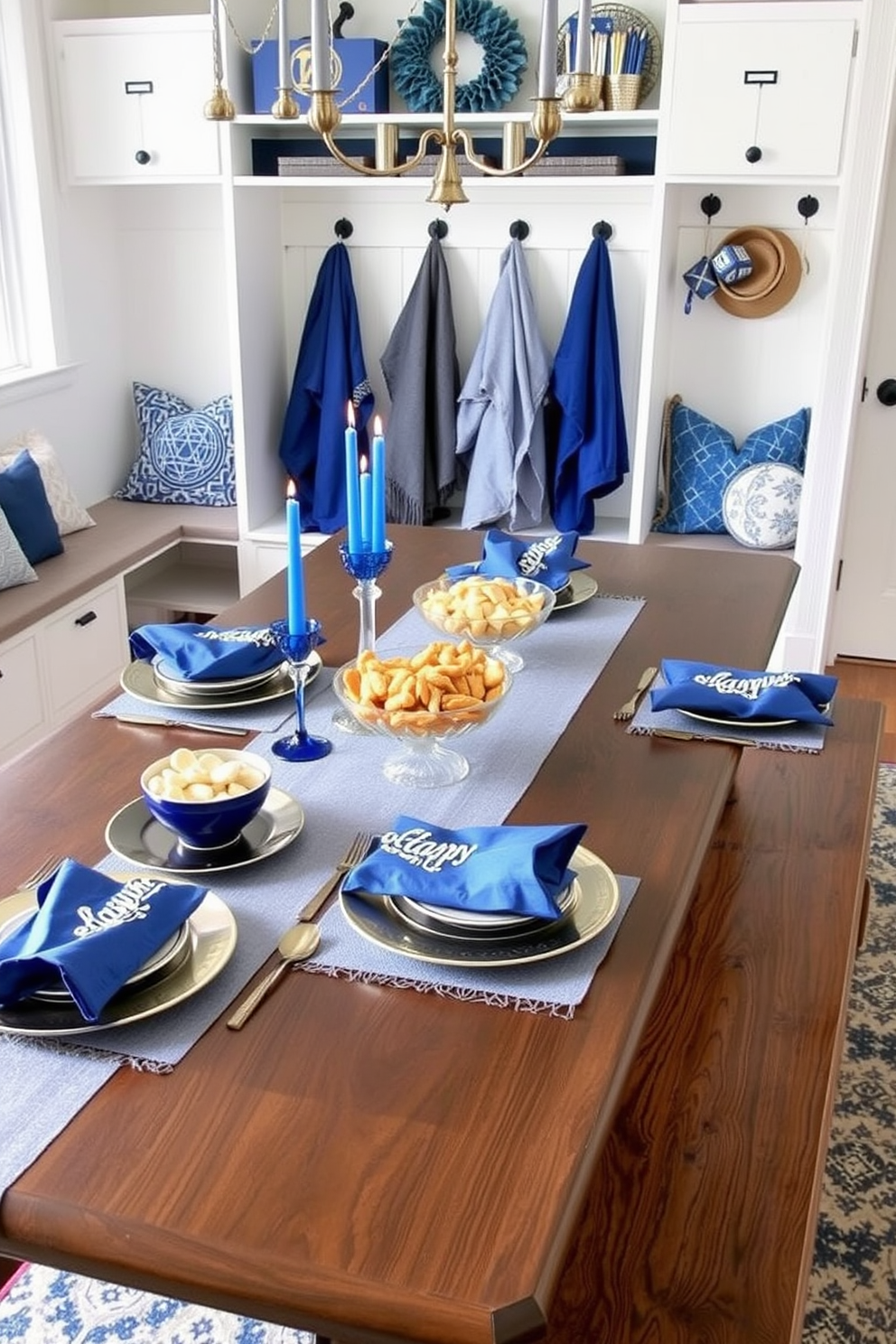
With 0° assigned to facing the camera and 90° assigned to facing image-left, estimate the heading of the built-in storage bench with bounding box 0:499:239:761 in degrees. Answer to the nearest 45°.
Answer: approximately 315°

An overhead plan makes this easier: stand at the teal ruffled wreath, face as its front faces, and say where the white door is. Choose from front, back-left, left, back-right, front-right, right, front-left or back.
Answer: left

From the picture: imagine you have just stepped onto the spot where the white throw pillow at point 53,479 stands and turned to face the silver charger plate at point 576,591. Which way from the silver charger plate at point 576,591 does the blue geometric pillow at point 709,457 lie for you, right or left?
left

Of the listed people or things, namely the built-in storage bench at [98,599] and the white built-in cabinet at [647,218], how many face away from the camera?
0

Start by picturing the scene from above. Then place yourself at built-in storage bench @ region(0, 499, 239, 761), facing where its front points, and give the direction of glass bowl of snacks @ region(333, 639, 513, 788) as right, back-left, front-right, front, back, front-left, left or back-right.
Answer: front-right

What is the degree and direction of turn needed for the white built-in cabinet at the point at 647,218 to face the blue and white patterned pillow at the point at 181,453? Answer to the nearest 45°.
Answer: approximately 90° to its right

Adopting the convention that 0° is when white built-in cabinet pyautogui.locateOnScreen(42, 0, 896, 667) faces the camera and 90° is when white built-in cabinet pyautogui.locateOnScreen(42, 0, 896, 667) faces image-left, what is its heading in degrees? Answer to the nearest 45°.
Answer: approximately 0°

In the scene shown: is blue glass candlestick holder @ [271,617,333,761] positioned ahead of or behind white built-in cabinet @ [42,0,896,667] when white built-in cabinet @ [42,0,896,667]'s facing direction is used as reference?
ahead

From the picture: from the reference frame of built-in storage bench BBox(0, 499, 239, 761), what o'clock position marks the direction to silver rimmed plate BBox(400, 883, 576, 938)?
The silver rimmed plate is roughly at 1 o'clock from the built-in storage bench.

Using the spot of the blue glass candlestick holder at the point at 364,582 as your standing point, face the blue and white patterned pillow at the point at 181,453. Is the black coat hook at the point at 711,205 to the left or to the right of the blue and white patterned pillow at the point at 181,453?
right

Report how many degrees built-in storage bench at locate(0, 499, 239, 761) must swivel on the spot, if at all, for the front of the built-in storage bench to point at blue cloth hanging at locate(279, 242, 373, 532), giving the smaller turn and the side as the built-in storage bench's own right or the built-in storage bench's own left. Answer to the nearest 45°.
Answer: approximately 90° to the built-in storage bench's own left

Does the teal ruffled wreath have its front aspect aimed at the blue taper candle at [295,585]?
yes
